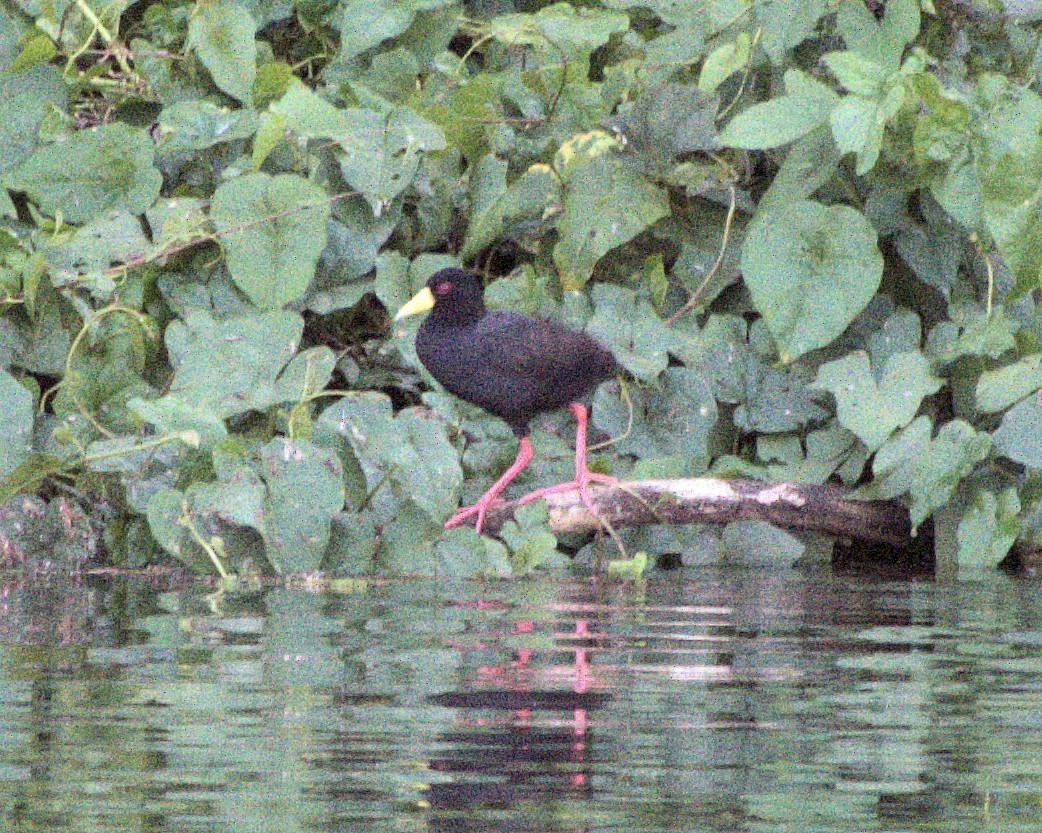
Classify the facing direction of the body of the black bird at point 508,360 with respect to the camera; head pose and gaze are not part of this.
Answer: to the viewer's left
